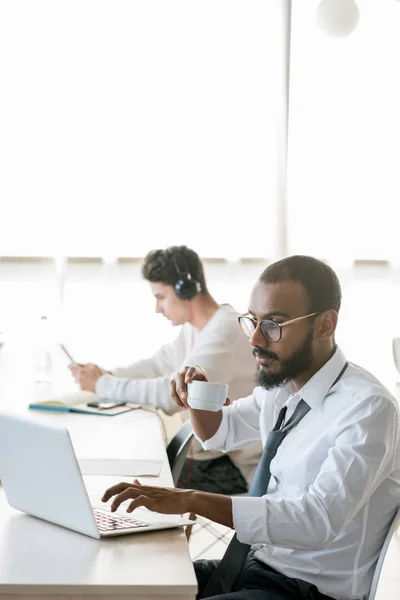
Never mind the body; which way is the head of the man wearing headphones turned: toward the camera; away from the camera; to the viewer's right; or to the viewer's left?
to the viewer's left

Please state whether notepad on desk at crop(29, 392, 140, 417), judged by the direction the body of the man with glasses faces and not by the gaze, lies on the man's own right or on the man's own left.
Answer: on the man's own right

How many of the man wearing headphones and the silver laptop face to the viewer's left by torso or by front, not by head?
1

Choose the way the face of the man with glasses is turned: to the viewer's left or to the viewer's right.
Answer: to the viewer's left

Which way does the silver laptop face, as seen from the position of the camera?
facing away from the viewer and to the right of the viewer

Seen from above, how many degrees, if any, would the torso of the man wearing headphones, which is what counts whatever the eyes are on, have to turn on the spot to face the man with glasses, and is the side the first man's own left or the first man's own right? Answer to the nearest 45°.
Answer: approximately 90° to the first man's own left

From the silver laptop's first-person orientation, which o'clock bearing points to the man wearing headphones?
The man wearing headphones is roughly at 11 o'clock from the silver laptop.

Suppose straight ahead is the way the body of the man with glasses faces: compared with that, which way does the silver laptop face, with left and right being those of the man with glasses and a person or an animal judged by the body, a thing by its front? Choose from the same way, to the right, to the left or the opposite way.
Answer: the opposite way

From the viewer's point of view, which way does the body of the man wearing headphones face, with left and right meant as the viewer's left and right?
facing to the left of the viewer
